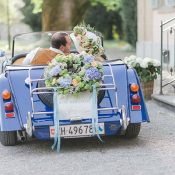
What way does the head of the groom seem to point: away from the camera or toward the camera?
away from the camera

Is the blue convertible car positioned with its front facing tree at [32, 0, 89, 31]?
yes

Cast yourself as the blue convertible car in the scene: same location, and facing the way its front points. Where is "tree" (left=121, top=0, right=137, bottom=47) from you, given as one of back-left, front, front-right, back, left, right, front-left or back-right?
front

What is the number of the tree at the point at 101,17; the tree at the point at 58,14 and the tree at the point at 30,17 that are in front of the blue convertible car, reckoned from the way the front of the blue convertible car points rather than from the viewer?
3

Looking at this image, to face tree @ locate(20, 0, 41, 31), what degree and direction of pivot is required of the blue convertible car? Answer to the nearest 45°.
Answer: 0° — it already faces it

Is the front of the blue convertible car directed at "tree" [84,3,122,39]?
yes

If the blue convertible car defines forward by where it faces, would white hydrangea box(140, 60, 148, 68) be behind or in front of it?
in front

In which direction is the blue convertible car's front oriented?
away from the camera
